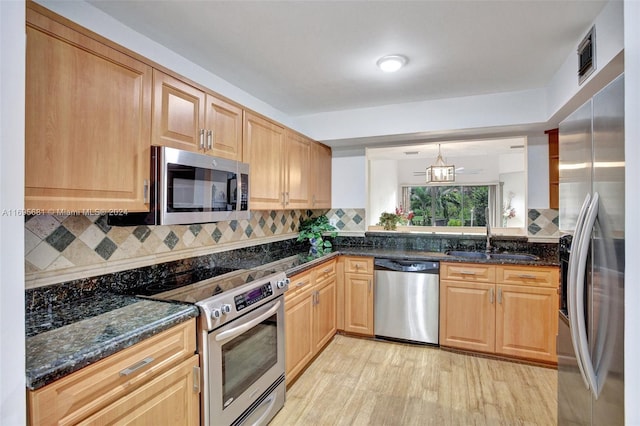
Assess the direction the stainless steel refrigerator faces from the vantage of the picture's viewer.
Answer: facing to the left of the viewer

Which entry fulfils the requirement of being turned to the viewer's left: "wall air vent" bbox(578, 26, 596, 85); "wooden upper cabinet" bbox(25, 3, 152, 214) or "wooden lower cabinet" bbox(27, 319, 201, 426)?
the wall air vent

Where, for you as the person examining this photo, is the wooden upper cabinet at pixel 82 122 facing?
facing the viewer and to the right of the viewer

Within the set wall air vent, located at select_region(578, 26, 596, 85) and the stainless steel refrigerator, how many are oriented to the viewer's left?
2

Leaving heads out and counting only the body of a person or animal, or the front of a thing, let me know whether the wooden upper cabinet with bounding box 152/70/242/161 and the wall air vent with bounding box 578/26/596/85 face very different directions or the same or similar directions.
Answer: very different directions

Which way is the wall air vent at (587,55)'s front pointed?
to the viewer's left

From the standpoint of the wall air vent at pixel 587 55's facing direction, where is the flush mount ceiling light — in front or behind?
in front

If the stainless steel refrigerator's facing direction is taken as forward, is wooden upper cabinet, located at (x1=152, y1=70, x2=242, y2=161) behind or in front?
in front

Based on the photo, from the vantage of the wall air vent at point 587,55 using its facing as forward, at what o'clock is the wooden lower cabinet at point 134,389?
The wooden lower cabinet is roughly at 10 o'clock from the wall air vent.
